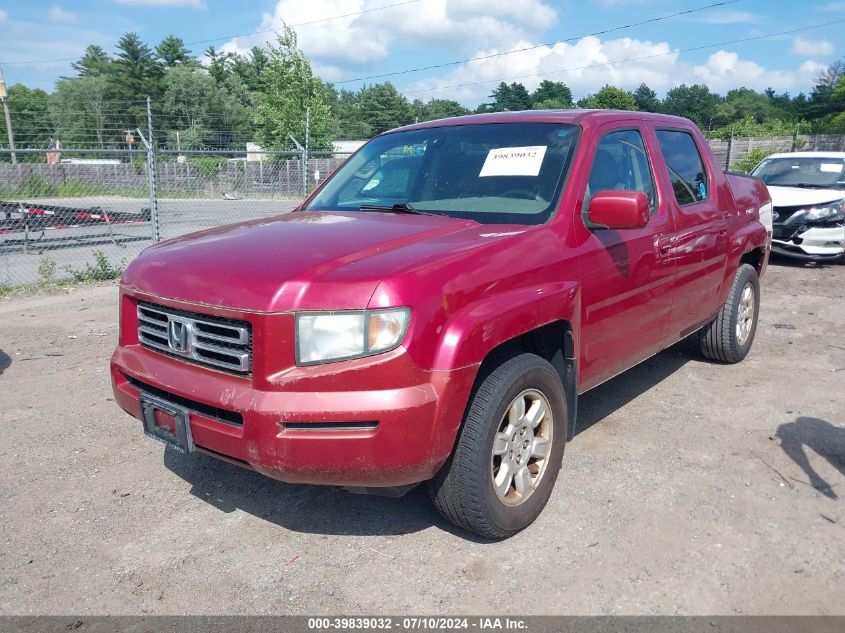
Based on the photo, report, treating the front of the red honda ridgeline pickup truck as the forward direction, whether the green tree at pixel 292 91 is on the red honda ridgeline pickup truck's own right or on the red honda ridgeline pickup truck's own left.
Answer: on the red honda ridgeline pickup truck's own right

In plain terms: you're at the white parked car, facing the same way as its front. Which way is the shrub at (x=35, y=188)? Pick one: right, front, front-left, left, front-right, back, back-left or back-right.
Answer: front-right

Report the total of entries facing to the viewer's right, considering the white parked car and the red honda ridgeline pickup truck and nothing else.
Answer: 0

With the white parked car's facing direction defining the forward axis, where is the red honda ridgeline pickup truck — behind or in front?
in front

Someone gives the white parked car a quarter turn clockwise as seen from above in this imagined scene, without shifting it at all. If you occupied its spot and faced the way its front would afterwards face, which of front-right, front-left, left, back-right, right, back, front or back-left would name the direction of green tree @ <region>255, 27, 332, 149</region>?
front

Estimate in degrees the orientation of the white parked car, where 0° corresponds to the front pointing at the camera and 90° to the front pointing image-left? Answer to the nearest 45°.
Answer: approximately 45°

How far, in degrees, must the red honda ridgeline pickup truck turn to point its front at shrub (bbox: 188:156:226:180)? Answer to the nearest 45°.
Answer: approximately 135° to its right

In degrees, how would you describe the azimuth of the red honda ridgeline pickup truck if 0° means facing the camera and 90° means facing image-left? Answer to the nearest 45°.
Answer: approximately 45°

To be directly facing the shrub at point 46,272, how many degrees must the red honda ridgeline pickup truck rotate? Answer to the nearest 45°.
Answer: approximately 90° to its right

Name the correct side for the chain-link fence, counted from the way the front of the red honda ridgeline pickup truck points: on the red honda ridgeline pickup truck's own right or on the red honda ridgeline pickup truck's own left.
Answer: on the red honda ridgeline pickup truck's own right
